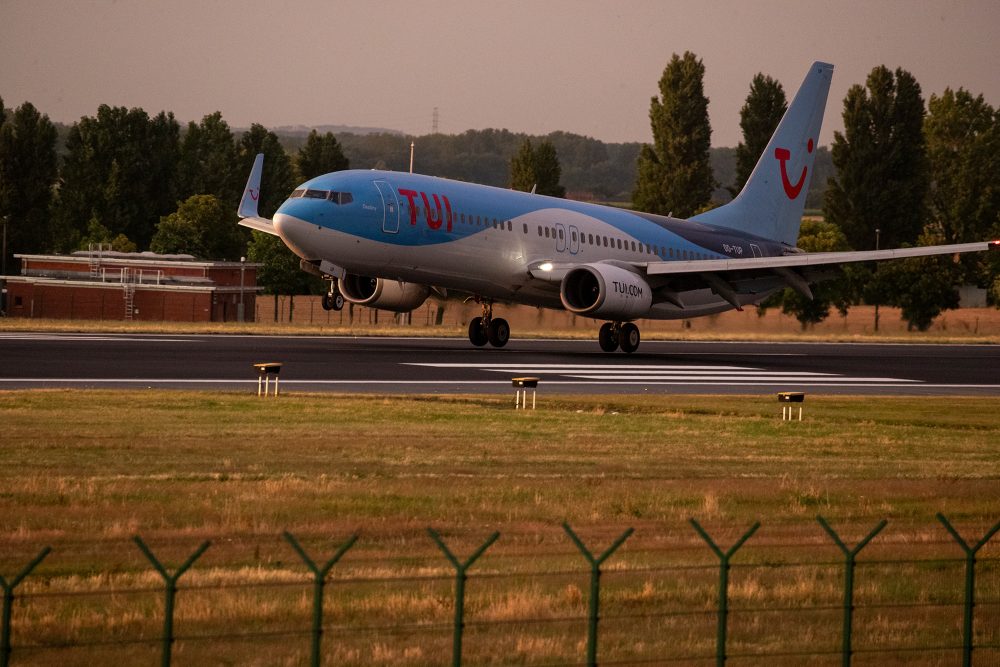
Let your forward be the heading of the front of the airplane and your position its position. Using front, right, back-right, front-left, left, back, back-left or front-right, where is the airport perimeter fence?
front-left

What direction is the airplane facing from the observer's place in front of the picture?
facing the viewer and to the left of the viewer
